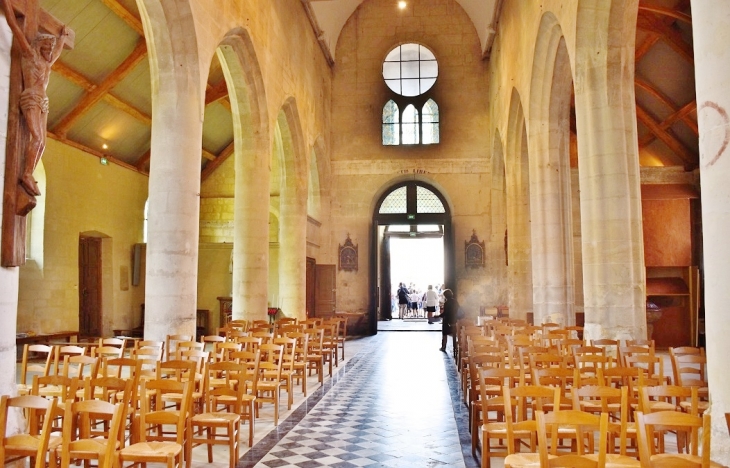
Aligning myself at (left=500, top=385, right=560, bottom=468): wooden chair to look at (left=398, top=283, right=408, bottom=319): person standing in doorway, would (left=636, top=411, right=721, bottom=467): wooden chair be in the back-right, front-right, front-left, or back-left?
back-right

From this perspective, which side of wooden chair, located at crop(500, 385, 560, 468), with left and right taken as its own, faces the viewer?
front

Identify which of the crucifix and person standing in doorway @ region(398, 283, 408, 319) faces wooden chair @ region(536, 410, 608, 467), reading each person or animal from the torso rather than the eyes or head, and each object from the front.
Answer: the crucifix

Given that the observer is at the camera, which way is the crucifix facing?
facing the viewer and to the right of the viewer

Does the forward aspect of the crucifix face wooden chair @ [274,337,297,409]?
no

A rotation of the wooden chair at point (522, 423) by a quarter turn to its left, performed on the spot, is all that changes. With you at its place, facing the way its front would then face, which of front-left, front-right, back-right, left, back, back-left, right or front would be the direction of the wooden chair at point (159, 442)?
back

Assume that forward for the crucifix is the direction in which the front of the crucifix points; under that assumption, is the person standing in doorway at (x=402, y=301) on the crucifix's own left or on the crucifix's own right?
on the crucifix's own left

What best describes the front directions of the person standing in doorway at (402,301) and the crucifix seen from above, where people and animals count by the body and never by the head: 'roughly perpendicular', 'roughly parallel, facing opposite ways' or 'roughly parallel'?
roughly perpendicular

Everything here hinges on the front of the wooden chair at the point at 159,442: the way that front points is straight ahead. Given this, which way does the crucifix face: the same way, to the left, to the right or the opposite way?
to the left

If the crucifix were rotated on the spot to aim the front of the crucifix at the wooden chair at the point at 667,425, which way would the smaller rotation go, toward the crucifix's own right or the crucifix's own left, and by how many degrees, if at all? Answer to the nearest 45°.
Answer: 0° — it already faces it

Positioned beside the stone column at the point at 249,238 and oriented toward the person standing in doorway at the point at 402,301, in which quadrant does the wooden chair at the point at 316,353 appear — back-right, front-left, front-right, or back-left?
back-right

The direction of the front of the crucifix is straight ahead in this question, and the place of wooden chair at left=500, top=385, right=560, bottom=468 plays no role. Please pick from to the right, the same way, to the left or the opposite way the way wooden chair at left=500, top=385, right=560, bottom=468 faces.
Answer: to the right
